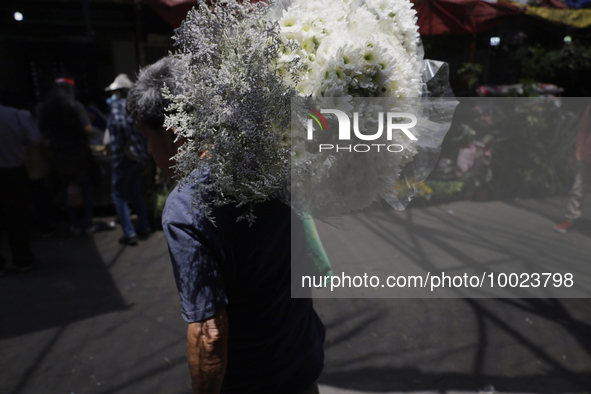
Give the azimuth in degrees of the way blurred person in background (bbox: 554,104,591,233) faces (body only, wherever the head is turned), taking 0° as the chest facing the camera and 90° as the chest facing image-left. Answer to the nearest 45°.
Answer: approximately 90°

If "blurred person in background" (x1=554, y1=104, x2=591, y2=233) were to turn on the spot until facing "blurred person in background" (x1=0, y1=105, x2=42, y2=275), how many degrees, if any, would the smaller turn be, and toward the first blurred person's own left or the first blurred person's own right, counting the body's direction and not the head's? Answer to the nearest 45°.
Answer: approximately 45° to the first blurred person's own left

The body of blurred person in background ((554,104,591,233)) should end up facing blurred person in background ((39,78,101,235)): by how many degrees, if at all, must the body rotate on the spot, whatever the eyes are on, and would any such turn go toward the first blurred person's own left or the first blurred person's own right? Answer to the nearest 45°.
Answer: approximately 45° to the first blurred person's own left
